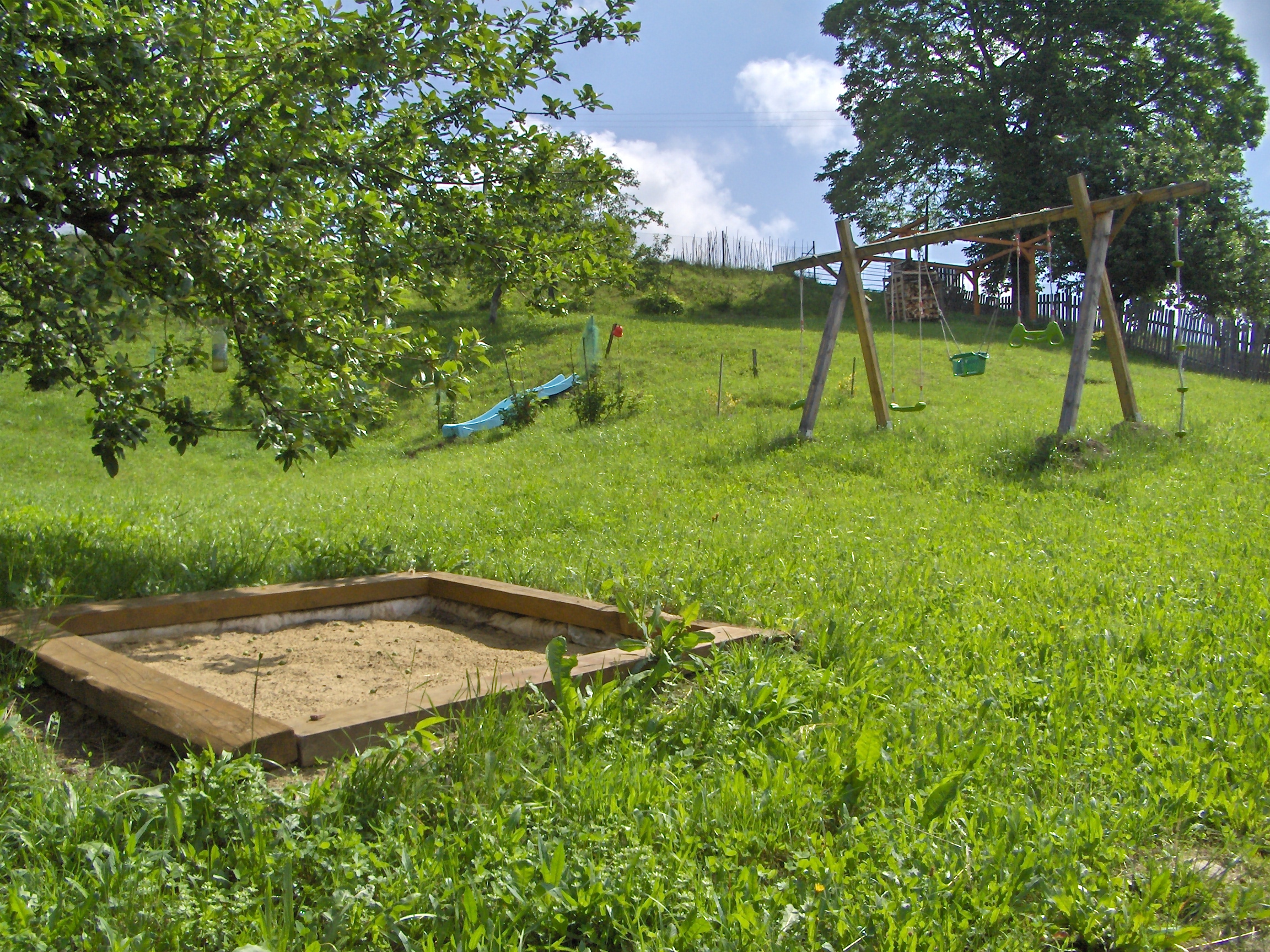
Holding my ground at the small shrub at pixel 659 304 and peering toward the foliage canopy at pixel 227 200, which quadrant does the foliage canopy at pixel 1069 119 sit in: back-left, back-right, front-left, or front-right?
back-left

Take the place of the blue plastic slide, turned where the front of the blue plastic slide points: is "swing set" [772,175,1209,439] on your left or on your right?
on your left

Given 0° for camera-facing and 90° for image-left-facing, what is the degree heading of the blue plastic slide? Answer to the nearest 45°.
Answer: approximately 90°

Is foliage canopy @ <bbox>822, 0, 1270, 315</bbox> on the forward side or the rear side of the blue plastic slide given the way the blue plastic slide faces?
on the rear side

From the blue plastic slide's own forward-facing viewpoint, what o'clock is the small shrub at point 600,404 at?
The small shrub is roughly at 8 o'clock from the blue plastic slide.

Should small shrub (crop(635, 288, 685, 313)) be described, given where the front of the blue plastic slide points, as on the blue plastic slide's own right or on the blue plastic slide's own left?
on the blue plastic slide's own right

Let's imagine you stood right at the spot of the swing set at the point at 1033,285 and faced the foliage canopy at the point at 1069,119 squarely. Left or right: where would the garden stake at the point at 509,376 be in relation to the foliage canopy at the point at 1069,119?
left
